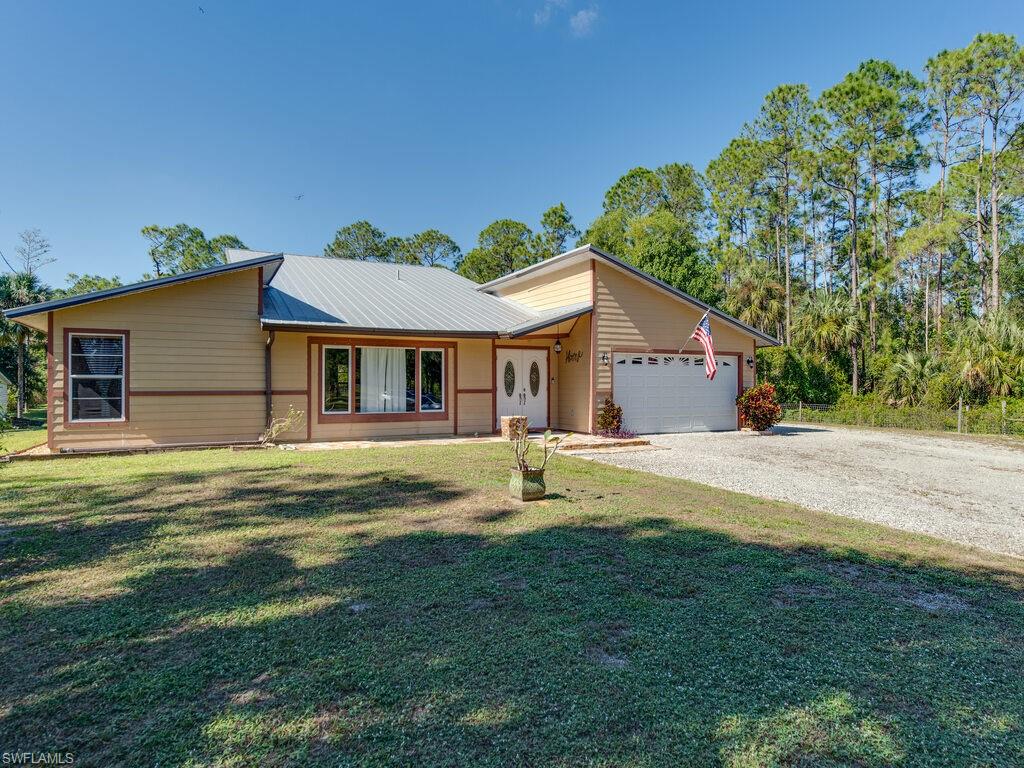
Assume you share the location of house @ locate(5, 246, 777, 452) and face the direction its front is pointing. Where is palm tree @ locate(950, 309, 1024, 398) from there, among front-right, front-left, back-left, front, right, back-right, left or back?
left

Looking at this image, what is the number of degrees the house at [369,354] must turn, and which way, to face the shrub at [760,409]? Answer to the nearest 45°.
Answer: approximately 90° to its left

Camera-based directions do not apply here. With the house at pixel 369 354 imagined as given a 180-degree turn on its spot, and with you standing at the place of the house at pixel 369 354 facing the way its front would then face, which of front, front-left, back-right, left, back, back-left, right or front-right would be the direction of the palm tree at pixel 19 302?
front-left

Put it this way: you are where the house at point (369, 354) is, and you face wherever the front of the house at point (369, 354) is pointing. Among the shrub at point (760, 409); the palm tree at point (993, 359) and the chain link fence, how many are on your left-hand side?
3

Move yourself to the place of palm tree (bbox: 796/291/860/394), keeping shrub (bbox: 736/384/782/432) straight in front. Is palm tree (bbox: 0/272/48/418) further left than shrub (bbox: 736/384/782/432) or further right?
right

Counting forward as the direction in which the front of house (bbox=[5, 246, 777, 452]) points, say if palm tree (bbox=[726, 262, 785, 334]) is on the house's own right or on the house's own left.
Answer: on the house's own left

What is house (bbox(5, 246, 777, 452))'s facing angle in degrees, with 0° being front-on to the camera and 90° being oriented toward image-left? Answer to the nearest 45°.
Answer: approximately 0°

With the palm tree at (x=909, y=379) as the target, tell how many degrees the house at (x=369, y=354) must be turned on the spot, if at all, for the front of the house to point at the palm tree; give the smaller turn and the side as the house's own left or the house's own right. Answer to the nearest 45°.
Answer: approximately 90° to the house's own left

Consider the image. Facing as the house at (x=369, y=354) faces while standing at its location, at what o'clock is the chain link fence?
The chain link fence is roughly at 9 o'clock from the house.

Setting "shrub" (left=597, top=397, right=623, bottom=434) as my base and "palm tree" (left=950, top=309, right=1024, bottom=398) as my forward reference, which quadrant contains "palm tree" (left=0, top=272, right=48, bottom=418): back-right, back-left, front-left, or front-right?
back-left
